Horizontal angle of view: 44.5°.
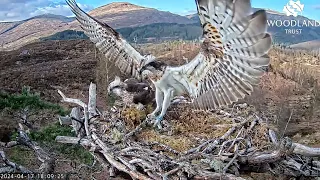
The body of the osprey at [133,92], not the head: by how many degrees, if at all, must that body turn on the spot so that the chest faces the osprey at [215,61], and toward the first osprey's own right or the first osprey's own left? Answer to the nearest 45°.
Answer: approximately 135° to the first osprey's own left

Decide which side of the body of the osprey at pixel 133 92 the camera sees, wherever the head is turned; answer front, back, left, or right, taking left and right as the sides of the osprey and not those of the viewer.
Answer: left
